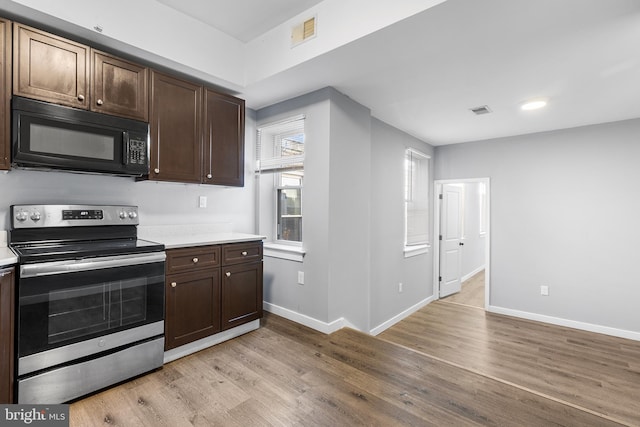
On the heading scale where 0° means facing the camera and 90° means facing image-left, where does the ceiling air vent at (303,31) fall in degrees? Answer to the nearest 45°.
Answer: approximately 45°

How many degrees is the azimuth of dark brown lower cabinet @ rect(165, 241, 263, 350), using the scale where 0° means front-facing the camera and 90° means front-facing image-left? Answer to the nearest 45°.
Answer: approximately 315°

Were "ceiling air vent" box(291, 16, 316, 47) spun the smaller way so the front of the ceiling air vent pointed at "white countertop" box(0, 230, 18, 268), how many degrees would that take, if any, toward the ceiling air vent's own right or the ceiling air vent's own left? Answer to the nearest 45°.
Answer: approximately 45° to the ceiling air vent's own right

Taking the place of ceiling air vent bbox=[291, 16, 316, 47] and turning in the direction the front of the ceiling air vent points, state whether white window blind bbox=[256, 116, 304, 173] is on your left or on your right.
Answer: on your right

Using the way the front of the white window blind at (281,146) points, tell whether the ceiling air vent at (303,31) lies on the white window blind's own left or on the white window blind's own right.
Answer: on the white window blind's own left
